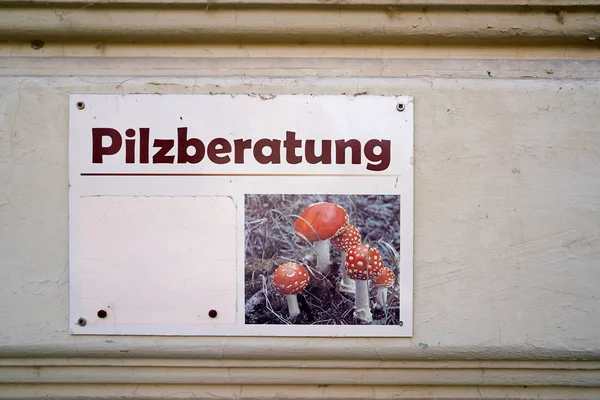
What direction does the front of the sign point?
toward the camera
